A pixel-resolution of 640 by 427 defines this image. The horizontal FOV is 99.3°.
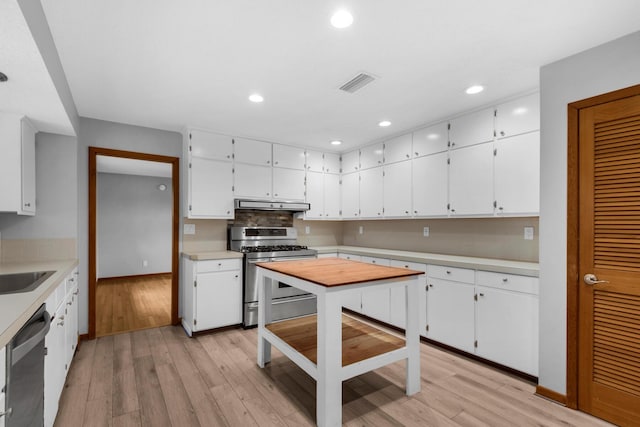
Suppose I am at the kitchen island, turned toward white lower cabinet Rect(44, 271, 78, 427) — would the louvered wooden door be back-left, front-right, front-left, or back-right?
back-left

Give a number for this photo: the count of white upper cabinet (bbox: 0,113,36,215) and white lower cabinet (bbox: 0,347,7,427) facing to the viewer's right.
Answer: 2

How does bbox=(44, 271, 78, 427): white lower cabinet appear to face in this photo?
to the viewer's right

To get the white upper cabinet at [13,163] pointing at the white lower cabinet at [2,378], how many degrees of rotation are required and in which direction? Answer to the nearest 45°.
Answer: approximately 90° to its right

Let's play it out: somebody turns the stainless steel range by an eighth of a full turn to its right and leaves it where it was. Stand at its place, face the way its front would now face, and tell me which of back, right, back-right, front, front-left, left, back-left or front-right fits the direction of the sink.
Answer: front-right

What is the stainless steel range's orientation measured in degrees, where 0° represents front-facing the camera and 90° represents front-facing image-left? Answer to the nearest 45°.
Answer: approximately 315°

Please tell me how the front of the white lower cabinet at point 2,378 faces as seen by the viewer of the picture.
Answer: facing to the right of the viewer

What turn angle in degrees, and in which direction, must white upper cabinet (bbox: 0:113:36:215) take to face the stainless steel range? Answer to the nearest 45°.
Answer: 0° — it already faces it

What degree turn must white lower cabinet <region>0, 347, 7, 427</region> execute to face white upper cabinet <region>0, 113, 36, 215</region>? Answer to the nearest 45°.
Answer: approximately 90° to its left

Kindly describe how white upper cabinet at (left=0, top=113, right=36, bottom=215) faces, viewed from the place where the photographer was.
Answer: facing to the right of the viewer
